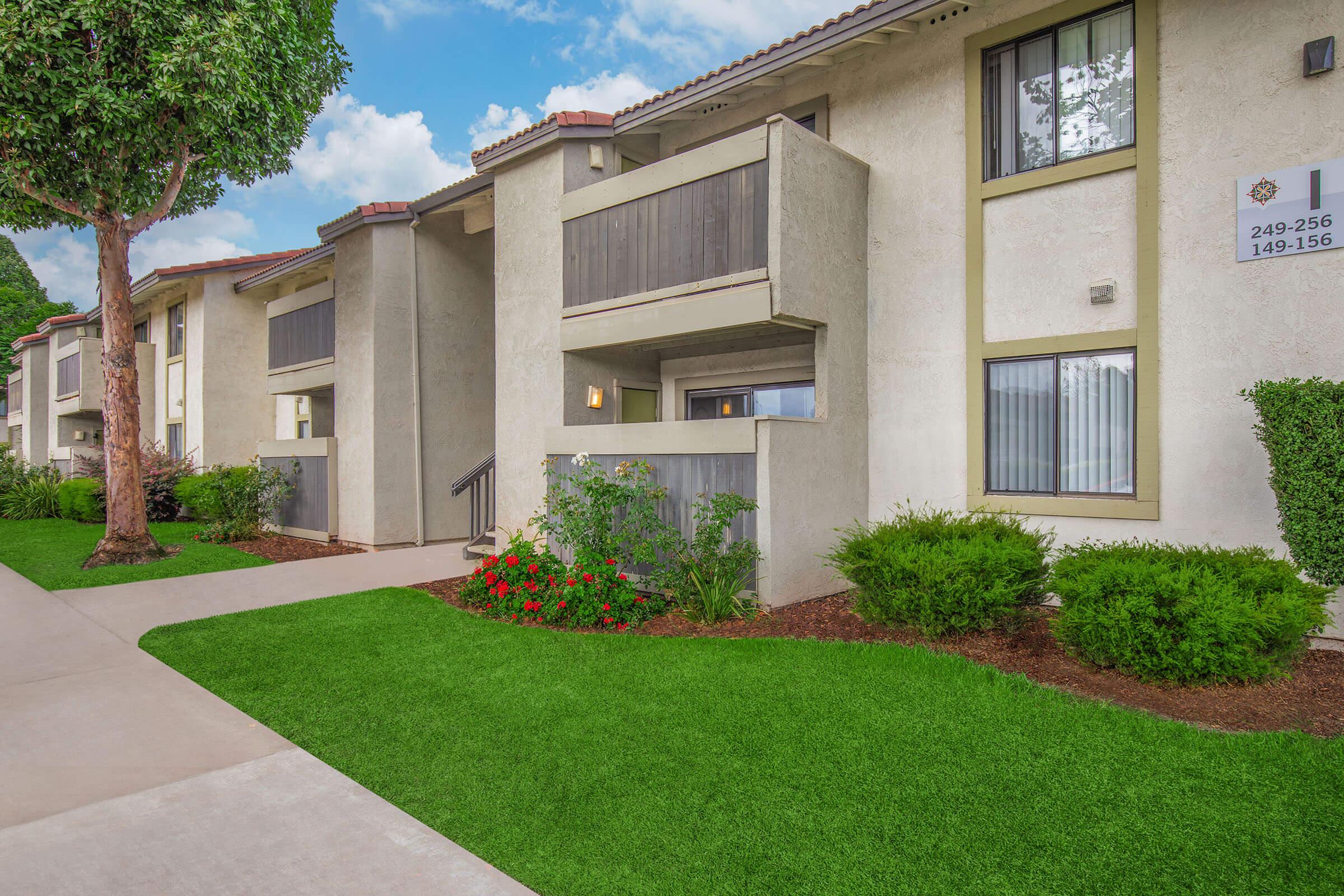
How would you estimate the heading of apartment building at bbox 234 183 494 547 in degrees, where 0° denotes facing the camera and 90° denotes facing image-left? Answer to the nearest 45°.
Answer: approximately 45°

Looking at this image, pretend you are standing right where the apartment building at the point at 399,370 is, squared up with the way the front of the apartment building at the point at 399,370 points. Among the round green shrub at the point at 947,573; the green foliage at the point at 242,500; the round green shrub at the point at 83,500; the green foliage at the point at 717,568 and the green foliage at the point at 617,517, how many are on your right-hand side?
2

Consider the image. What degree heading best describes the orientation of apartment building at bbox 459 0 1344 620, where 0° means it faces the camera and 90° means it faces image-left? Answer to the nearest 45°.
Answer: approximately 45°

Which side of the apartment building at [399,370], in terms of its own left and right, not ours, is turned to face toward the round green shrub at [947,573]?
left

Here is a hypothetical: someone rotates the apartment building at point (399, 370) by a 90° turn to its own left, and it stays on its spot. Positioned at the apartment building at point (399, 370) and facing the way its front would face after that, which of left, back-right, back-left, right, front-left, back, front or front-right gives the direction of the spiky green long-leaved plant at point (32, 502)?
back

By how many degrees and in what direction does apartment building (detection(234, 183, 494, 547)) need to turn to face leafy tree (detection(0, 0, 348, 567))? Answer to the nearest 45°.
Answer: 0° — it already faces it

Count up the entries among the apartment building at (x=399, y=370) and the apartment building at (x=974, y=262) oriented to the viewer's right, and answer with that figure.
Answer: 0

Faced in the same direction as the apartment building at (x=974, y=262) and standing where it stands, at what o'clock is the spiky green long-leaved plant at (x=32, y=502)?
The spiky green long-leaved plant is roughly at 2 o'clock from the apartment building.

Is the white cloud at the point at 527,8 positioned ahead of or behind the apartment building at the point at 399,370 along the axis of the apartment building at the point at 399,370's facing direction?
behind

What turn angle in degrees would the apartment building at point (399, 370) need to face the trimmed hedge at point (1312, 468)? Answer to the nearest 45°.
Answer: approximately 90° to its left

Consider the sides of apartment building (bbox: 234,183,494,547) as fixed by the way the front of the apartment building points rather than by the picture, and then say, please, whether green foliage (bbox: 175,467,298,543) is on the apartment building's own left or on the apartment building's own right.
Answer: on the apartment building's own right

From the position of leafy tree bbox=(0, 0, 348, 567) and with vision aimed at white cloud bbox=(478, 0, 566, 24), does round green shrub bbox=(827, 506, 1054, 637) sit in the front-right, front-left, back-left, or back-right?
back-right

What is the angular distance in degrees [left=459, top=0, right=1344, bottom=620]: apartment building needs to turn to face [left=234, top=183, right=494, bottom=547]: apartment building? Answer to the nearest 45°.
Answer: approximately 45° to its right
